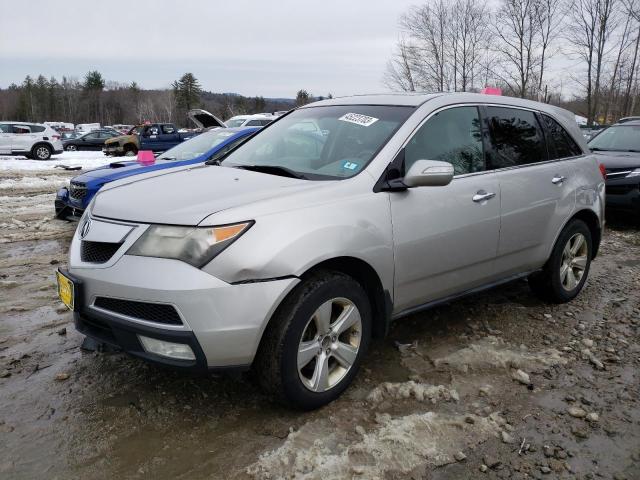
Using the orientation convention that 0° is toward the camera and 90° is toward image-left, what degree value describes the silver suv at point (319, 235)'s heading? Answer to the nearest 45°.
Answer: approximately 45°

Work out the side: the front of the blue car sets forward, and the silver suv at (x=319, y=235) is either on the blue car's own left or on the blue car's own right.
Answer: on the blue car's own left

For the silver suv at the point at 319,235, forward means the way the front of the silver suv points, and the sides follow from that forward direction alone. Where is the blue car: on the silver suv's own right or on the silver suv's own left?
on the silver suv's own right

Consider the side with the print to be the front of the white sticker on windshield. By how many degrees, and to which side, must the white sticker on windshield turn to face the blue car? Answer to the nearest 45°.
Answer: approximately 90° to its right

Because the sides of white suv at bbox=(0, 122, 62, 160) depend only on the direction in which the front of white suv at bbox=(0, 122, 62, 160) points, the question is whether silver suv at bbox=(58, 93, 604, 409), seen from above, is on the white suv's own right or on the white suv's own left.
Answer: on the white suv's own left

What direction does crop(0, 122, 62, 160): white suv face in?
to the viewer's left

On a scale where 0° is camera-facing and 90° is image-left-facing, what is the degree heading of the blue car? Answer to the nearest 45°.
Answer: approximately 45°

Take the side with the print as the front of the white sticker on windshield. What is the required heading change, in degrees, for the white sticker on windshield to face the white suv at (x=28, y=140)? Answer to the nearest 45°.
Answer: approximately 90° to its right
